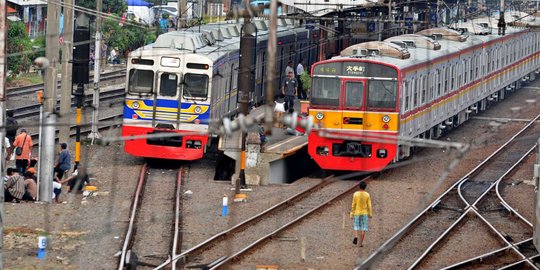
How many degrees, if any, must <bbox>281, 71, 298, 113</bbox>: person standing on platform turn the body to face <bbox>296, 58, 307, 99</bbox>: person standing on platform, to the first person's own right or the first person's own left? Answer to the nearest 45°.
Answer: approximately 180°

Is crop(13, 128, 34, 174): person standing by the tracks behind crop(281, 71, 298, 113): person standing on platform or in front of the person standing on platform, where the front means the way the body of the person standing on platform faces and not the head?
in front

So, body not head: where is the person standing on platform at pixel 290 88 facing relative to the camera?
toward the camera

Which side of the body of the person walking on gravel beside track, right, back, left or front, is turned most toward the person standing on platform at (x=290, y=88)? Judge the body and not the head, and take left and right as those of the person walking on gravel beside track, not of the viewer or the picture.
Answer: front

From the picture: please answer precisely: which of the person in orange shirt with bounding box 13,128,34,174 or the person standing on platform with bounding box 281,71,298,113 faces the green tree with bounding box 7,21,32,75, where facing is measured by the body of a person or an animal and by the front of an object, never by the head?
the person in orange shirt

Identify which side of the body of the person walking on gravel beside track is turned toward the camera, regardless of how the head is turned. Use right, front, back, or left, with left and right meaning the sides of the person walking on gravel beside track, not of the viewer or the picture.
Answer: back

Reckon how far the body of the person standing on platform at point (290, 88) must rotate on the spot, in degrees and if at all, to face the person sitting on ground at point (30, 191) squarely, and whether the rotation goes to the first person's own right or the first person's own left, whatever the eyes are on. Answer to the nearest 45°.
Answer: approximately 45° to the first person's own right

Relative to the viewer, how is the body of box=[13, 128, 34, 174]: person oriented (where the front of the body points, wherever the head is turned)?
away from the camera

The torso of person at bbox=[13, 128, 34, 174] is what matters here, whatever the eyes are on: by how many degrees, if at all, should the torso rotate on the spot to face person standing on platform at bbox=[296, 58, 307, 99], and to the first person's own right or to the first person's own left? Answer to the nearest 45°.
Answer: approximately 45° to the first person's own right
